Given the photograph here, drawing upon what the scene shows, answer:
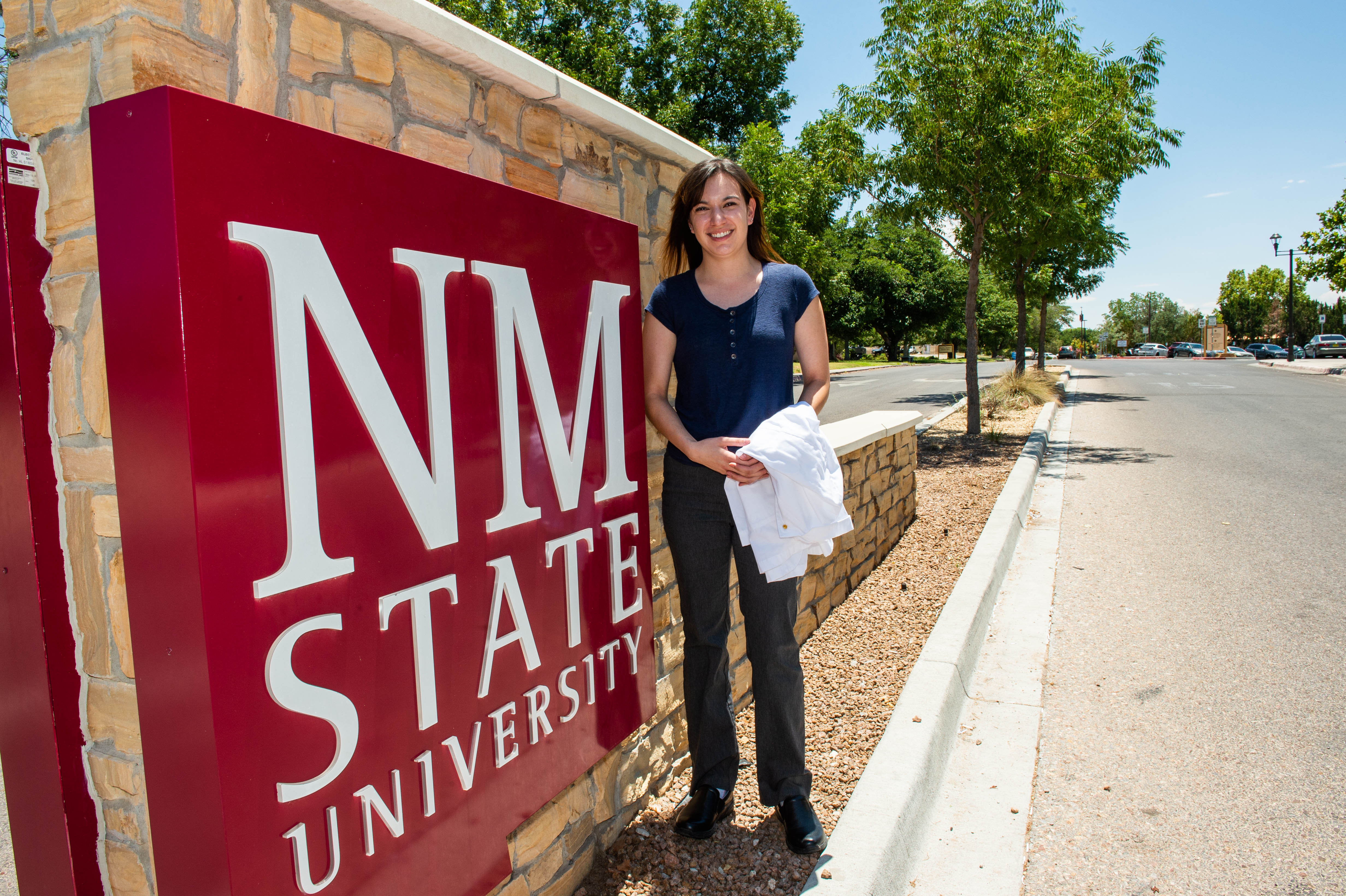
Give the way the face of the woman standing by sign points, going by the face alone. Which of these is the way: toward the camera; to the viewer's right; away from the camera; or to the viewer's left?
toward the camera

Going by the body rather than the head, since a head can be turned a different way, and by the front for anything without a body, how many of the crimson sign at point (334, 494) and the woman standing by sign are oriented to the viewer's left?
0

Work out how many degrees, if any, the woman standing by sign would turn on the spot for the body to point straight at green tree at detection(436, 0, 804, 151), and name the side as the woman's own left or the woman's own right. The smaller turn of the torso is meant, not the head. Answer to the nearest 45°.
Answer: approximately 180°

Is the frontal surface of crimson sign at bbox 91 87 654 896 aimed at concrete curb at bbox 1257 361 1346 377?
no

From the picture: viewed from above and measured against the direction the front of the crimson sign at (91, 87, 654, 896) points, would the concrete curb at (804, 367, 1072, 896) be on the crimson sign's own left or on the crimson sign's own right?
on the crimson sign's own left

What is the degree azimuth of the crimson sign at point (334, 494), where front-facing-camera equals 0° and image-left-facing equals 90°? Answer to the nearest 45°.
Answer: approximately 315°

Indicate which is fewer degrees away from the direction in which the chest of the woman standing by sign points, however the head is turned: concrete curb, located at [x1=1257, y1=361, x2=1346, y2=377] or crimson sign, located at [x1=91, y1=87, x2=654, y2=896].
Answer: the crimson sign

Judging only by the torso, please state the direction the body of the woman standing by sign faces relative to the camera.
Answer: toward the camera

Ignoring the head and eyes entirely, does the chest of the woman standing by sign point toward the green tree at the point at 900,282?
no

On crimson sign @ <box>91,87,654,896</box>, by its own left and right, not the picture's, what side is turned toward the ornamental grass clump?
left

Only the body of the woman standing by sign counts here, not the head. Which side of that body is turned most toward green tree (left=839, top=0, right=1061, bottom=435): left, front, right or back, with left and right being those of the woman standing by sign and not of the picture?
back

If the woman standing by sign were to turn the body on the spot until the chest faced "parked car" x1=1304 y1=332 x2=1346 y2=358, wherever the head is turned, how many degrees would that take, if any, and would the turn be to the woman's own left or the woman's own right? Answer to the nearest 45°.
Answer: approximately 135° to the woman's own left

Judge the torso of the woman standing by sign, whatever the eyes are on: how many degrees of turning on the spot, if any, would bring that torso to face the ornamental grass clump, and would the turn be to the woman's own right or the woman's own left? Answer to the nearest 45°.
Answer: approximately 180°

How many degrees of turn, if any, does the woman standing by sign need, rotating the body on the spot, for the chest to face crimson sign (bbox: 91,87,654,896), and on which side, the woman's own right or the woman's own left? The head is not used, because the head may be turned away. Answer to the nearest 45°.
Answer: approximately 45° to the woman's own right

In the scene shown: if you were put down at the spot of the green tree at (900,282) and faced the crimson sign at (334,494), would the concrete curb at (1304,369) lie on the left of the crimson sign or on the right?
left
